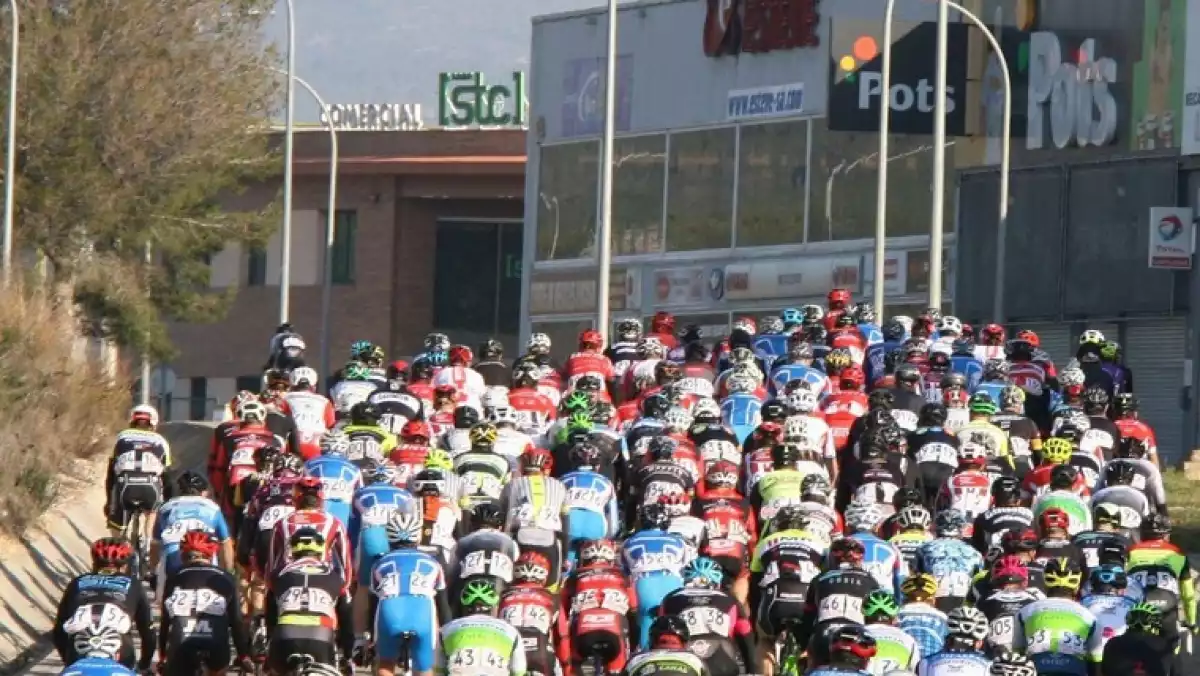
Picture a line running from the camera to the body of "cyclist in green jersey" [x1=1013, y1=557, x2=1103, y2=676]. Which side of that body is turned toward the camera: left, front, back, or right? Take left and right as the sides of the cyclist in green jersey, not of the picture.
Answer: back

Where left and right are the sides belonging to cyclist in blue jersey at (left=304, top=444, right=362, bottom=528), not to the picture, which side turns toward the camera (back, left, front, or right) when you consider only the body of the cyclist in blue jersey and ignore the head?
back

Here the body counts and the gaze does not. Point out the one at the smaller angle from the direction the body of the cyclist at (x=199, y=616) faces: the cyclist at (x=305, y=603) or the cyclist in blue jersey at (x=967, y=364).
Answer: the cyclist in blue jersey

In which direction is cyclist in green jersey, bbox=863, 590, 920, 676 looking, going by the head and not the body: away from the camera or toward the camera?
away from the camera

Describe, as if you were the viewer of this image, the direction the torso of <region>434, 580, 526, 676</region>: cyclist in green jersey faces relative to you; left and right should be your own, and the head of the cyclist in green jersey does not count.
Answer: facing away from the viewer

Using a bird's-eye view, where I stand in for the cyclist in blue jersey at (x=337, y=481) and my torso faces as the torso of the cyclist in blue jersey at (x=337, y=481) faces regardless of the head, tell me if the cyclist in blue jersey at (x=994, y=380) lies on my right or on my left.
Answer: on my right

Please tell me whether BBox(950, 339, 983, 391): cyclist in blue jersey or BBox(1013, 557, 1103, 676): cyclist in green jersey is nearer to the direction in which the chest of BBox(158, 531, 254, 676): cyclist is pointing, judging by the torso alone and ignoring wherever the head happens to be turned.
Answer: the cyclist in blue jersey

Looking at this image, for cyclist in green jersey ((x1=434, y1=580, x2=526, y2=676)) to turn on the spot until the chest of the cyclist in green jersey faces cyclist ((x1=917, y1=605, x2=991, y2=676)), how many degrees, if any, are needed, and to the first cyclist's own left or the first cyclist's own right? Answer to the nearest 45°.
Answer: approximately 90° to the first cyclist's own right

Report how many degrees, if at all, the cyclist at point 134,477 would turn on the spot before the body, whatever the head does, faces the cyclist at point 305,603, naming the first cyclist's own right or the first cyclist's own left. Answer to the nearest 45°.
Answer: approximately 180°

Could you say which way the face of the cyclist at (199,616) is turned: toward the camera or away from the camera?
away from the camera

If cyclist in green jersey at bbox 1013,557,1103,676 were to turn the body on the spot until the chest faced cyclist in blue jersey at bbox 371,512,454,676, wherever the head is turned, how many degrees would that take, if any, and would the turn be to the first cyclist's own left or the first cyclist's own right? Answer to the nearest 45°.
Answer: approximately 90° to the first cyclist's own left

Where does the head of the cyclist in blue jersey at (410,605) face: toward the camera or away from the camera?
away from the camera

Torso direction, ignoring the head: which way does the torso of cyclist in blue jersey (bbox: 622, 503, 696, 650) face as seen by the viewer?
away from the camera

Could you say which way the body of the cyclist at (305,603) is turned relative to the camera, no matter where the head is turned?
away from the camera

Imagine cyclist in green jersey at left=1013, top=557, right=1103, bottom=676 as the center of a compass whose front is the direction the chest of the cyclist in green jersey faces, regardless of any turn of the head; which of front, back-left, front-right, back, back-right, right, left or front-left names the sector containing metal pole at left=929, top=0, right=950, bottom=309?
front

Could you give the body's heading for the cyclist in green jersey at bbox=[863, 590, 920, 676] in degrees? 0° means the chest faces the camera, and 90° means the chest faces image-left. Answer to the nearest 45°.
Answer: approximately 180°

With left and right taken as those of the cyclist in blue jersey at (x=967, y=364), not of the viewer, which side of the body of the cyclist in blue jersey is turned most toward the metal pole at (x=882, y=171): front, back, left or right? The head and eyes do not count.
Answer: front
